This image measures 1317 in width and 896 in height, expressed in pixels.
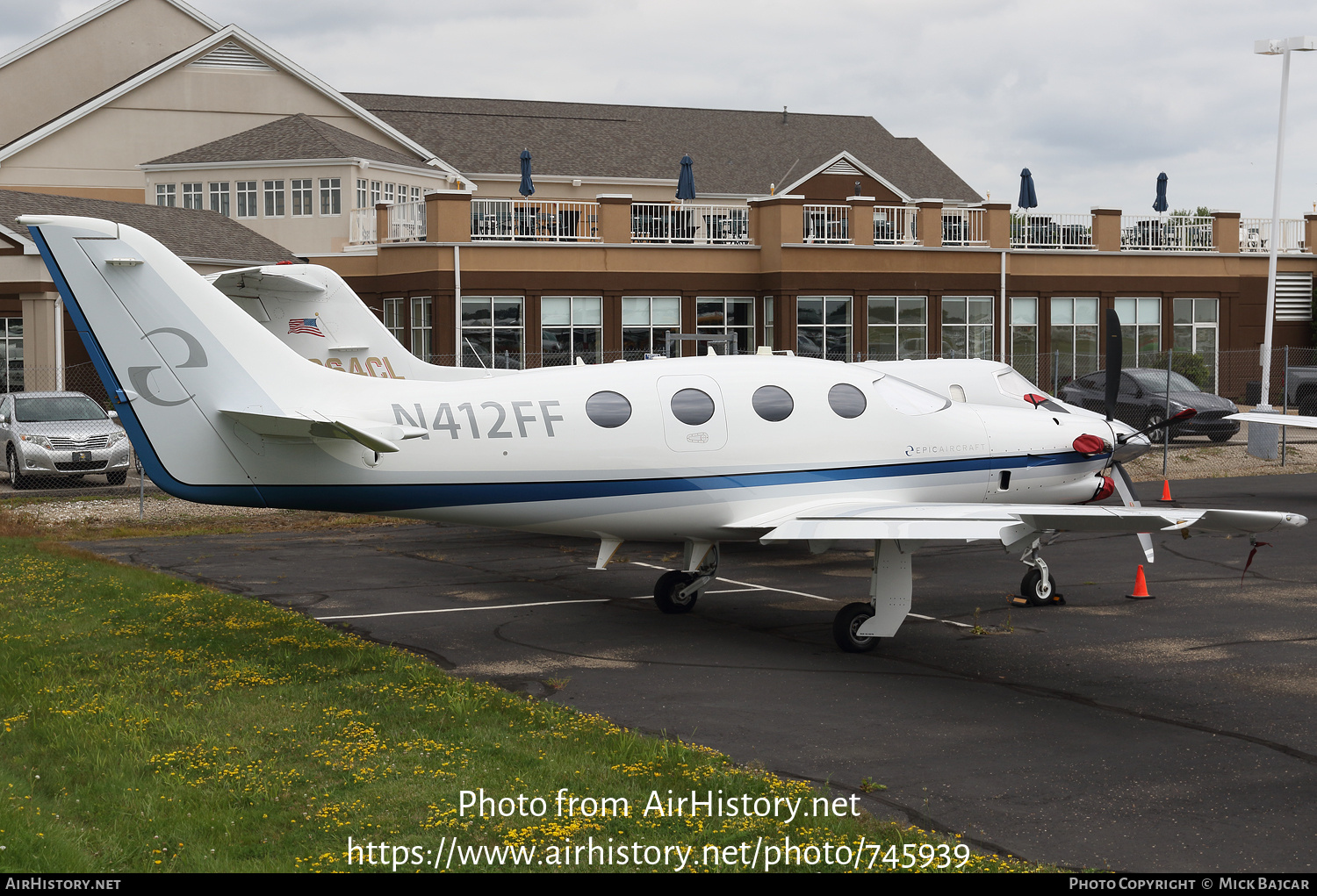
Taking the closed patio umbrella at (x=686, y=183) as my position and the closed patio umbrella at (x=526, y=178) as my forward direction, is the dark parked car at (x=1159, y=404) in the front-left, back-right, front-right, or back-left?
back-left

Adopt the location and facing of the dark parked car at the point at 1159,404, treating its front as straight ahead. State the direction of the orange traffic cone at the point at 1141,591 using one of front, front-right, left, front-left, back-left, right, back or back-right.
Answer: front-right

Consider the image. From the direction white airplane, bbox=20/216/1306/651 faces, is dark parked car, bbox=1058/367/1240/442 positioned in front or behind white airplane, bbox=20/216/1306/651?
in front

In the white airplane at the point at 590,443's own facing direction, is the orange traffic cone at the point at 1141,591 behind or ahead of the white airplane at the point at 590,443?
ahead

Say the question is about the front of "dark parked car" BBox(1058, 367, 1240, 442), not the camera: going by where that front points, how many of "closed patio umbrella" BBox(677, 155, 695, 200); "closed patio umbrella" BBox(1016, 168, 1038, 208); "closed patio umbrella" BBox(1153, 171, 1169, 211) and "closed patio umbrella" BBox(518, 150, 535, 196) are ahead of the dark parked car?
0

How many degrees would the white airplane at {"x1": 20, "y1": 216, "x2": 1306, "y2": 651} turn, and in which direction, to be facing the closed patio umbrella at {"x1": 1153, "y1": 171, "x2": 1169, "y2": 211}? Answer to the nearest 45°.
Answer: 0° — it already faces it

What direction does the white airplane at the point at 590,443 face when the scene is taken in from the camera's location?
facing away from the viewer and to the right of the viewer

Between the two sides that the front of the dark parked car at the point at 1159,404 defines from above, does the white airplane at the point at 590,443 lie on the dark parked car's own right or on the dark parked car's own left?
on the dark parked car's own right

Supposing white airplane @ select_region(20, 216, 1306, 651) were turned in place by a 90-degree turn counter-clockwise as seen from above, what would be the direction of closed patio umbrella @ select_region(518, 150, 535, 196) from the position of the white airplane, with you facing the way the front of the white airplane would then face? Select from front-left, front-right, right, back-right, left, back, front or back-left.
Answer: front-right

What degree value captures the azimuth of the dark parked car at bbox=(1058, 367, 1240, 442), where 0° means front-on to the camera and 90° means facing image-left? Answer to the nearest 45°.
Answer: approximately 315°

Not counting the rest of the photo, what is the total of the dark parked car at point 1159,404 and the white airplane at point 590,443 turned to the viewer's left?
0

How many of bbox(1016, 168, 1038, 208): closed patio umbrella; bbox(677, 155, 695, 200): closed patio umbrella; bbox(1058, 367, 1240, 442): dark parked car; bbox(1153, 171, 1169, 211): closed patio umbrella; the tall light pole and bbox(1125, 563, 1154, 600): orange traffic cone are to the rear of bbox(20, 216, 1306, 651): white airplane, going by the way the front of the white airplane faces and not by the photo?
0

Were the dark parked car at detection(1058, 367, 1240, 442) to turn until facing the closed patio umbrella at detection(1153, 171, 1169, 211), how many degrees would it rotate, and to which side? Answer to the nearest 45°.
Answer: approximately 135° to its left

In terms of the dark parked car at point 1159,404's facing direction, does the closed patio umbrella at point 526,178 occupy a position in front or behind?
behind
